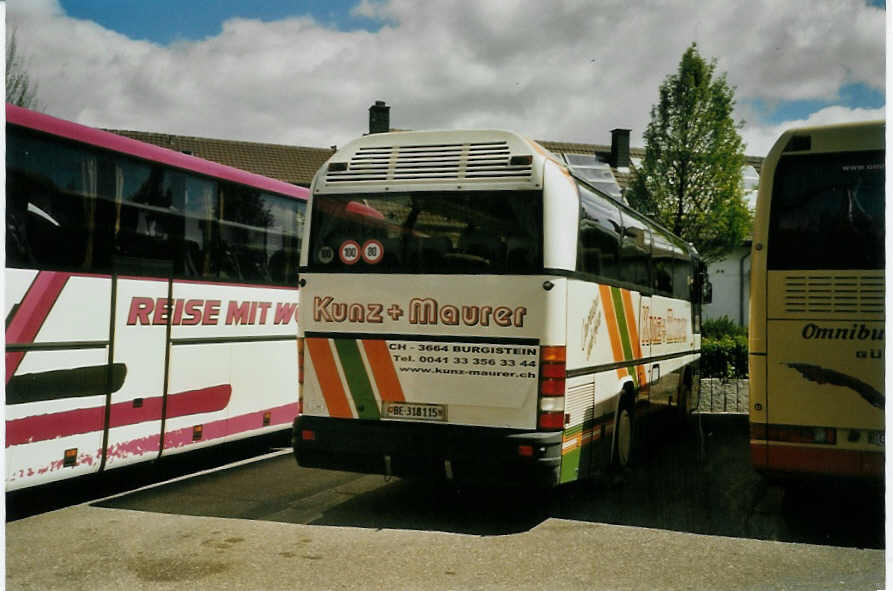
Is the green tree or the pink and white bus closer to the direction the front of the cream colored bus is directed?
the green tree

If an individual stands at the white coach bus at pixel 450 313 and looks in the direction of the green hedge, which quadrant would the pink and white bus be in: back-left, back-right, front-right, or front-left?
back-left

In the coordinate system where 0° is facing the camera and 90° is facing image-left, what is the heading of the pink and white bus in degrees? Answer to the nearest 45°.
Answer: approximately 225°

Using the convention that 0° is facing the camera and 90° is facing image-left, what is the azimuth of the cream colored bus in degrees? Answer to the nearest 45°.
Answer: approximately 180°

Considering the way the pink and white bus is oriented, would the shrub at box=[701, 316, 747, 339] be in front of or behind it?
in front

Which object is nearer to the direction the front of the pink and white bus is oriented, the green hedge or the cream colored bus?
the green hedge

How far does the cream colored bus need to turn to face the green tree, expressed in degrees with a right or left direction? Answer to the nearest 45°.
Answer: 0° — it already faces it

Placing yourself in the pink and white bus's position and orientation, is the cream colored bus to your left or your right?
on your right

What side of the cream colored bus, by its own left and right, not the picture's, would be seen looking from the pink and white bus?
left
